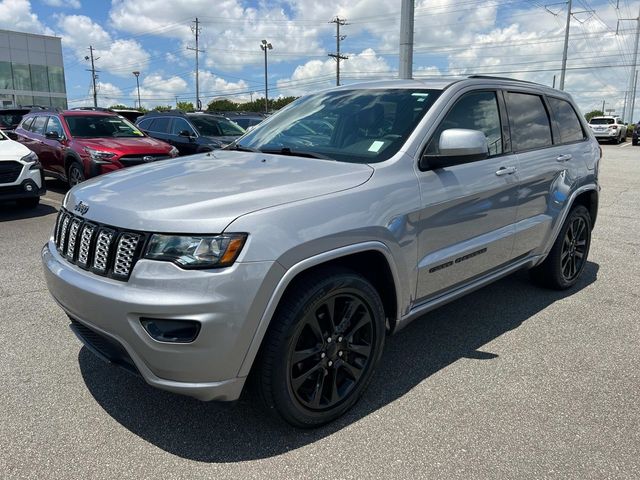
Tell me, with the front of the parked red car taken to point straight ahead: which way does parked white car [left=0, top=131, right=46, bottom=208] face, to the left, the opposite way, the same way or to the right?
the same way

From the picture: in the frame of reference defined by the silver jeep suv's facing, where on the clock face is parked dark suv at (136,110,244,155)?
The parked dark suv is roughly at 4 o'clock from the silver jeep suv.

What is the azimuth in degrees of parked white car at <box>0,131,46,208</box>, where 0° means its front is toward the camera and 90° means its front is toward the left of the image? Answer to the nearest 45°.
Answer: approximately 315°

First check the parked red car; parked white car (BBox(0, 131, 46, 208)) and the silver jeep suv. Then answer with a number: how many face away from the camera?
0

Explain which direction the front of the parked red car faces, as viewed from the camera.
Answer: facing the viewer and to the right of the viewer

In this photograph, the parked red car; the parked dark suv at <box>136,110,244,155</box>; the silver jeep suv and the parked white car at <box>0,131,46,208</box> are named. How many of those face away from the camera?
0

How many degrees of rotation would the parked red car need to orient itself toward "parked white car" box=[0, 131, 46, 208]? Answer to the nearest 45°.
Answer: approximately 90° to its right

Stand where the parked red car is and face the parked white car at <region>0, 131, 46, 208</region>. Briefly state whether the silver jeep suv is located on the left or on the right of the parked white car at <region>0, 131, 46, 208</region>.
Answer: left

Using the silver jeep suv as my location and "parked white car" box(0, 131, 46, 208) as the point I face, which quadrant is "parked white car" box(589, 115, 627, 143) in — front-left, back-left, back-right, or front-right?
front-right

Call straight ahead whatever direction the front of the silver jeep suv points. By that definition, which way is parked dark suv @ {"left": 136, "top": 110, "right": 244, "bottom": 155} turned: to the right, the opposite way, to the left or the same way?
to the left

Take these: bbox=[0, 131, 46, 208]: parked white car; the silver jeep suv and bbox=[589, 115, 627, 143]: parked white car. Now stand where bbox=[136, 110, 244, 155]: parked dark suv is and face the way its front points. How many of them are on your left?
1

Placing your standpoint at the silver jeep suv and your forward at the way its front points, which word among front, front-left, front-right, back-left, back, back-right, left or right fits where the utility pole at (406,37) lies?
back-right

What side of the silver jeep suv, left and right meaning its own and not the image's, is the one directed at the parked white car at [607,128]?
back

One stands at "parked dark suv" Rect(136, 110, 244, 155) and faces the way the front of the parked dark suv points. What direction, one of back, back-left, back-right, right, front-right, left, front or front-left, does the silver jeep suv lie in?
front-right

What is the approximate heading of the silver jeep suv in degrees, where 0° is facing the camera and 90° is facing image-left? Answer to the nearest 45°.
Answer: approximately 45°

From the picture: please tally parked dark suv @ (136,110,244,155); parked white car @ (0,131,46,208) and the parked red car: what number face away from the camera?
0
